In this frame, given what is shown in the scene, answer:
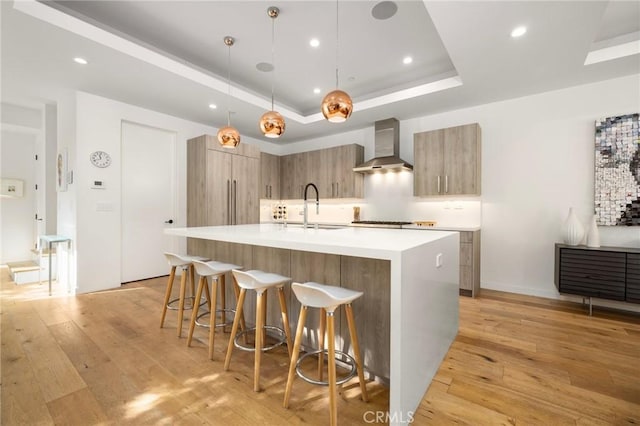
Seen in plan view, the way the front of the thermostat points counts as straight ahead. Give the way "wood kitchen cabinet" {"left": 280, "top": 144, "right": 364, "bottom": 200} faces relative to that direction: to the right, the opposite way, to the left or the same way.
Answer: to the right

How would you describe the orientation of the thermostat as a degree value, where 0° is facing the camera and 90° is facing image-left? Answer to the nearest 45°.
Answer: approximately 0°

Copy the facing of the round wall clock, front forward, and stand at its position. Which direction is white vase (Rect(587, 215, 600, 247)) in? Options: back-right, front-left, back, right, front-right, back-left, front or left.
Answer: front-left

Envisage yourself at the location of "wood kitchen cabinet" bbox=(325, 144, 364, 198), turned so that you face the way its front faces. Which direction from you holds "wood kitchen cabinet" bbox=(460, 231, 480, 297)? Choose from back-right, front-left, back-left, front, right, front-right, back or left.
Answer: left

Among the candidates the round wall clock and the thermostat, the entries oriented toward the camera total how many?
2

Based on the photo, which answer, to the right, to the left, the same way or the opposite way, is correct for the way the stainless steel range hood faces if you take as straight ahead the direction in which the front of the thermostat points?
to the right

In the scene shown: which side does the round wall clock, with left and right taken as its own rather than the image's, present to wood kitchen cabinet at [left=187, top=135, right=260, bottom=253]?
left

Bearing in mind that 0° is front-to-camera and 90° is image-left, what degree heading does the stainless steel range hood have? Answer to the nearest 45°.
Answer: approximately 45°

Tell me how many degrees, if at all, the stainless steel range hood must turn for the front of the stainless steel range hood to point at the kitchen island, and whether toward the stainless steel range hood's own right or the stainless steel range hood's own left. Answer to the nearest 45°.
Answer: approximately 45° to the stainless steel range hood's own left

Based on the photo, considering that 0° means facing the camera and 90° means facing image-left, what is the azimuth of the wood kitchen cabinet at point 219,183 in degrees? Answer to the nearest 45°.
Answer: approximately 315°

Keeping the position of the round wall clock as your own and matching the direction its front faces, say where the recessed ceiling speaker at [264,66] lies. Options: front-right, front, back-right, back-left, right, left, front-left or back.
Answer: front-left

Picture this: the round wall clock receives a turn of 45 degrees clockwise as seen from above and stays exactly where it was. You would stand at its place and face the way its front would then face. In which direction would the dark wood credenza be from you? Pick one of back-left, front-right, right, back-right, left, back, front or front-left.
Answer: left

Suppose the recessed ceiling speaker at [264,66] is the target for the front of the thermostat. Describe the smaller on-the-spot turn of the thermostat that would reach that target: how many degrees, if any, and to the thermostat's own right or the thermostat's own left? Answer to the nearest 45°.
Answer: approximately 45° to the thermostat's own left
